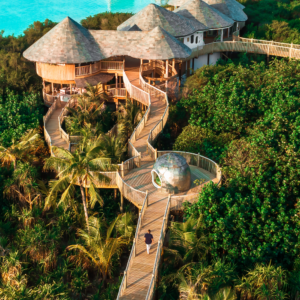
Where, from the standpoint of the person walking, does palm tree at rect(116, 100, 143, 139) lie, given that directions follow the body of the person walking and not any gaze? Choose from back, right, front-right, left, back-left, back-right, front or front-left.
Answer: front

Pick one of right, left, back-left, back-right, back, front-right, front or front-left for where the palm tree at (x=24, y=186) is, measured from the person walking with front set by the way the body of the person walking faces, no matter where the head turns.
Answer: front-left

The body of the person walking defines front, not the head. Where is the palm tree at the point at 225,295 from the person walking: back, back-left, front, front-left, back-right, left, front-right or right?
back-right

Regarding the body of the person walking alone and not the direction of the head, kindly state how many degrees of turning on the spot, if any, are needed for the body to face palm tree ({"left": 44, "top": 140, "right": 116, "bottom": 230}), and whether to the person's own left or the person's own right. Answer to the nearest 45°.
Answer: approximately 45° to the person's own left

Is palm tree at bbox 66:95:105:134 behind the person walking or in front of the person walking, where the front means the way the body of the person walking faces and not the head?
in front

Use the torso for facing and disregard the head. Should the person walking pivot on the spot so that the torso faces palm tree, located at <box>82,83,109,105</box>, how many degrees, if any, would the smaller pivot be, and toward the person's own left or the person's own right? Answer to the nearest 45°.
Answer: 0° — they already face it

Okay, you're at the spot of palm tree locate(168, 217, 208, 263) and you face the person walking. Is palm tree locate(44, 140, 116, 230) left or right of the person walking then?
right

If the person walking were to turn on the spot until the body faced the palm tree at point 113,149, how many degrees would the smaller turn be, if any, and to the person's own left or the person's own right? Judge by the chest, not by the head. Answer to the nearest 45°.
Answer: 0° — they already face it

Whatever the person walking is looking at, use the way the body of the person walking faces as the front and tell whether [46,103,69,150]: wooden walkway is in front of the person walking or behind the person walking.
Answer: in front

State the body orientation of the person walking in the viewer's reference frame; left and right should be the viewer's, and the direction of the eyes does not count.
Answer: facing away from the viewer

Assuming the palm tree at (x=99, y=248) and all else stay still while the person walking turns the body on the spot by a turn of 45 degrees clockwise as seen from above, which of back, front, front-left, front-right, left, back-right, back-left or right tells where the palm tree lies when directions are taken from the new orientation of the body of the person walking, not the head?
left
